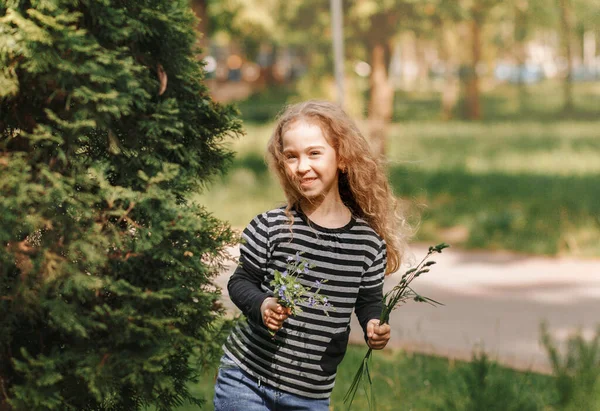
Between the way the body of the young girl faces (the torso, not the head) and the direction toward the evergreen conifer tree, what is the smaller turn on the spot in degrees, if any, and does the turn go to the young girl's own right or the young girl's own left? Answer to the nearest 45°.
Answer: approximately 45° to the young girl's own right

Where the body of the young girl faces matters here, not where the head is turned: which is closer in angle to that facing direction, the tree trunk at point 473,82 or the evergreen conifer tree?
the evergreen conifer tree

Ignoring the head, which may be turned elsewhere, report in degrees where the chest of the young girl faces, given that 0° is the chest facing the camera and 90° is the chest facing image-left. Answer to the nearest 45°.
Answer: approximately 0°

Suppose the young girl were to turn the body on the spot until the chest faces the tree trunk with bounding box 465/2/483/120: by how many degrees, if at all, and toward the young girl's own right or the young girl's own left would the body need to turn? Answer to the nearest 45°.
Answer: approximately 180°

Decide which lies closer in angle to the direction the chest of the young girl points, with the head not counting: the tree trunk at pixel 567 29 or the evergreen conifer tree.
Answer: the evergreen conifer tree

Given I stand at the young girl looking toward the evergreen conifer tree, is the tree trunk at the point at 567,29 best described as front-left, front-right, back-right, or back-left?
back-right

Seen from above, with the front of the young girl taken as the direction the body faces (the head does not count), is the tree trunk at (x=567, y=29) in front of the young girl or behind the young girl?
behind
